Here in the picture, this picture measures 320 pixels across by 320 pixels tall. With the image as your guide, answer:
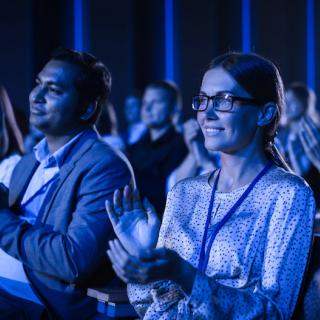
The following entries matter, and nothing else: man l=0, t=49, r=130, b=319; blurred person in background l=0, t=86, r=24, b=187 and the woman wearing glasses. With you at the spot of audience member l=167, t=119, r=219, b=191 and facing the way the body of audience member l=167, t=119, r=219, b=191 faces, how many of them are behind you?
0

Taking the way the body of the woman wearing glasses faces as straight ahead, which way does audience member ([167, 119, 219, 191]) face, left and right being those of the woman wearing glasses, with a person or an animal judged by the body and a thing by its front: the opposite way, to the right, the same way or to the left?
the same way

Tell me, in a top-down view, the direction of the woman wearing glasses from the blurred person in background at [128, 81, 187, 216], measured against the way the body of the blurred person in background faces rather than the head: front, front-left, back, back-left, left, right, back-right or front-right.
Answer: front-left

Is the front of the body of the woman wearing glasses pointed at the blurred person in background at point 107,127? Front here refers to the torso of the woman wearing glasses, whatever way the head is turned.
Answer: no

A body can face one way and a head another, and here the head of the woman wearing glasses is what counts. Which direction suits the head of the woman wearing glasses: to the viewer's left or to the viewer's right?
to the viewer's left

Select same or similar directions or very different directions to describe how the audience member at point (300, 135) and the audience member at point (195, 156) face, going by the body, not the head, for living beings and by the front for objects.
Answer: same or similar directions

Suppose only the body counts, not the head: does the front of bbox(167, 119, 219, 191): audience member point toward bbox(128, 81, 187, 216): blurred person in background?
no

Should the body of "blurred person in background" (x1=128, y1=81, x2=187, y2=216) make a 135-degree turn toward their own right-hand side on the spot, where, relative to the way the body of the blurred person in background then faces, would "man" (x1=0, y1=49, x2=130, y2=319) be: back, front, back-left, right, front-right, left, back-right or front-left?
back

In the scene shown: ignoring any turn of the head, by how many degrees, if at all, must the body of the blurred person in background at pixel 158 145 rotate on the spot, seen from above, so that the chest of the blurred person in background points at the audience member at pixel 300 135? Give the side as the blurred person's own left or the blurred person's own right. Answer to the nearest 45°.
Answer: approximately 90° to the blurred person's own left

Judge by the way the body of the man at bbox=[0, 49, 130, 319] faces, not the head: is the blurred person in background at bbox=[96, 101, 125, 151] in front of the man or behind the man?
behind

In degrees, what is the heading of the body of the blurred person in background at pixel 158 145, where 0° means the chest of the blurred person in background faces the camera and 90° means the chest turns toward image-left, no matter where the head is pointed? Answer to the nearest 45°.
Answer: approximately 45°

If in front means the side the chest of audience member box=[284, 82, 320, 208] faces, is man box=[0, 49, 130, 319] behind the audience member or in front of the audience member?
in front

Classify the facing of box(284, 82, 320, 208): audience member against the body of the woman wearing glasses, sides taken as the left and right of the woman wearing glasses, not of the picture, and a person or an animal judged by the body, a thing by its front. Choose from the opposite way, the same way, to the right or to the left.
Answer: the same way

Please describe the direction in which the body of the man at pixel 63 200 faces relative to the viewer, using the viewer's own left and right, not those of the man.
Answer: facing the viewer and to the left of the viewer

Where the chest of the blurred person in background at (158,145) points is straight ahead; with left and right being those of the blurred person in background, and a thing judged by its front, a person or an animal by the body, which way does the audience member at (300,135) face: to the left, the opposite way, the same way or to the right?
the same way

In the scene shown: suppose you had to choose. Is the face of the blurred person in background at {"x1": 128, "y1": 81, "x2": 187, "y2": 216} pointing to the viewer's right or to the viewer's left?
to the viewer's left

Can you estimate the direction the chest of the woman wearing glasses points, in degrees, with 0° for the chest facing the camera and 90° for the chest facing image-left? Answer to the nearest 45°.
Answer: approximately 45°
